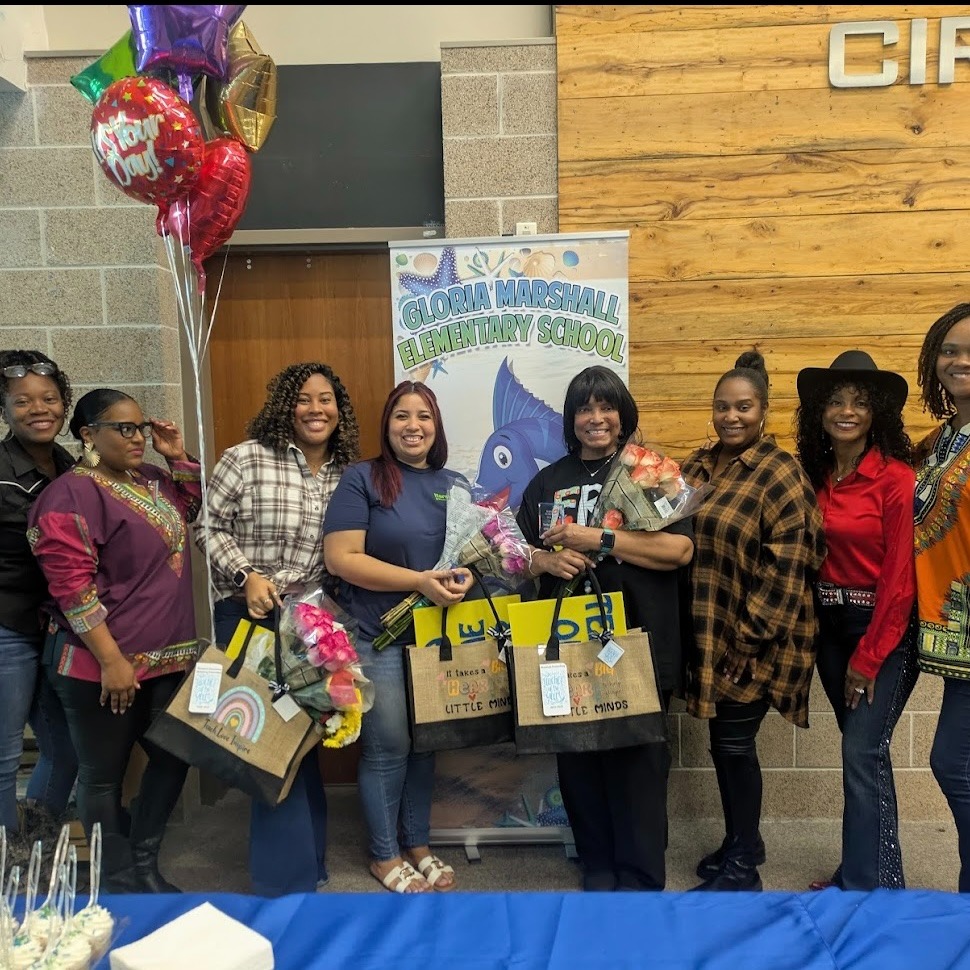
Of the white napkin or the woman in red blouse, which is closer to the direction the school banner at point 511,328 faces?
the white napkin

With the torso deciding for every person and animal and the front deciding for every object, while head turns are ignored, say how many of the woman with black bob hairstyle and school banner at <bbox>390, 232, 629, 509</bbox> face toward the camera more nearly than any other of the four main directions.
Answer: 2

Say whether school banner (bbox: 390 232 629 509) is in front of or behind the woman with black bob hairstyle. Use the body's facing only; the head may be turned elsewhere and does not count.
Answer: behind

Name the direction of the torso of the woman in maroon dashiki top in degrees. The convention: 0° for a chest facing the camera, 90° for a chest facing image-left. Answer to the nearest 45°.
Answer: approximately 315°

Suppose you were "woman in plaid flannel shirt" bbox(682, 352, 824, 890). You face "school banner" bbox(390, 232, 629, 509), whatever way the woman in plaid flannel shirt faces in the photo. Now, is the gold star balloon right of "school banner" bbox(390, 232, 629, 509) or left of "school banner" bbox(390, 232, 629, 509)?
left

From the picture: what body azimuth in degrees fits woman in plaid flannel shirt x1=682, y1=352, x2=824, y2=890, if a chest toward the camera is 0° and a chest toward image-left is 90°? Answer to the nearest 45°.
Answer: approximately 45°

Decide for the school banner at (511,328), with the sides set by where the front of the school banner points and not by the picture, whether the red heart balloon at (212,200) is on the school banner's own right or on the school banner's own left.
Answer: on the school banner's own right
